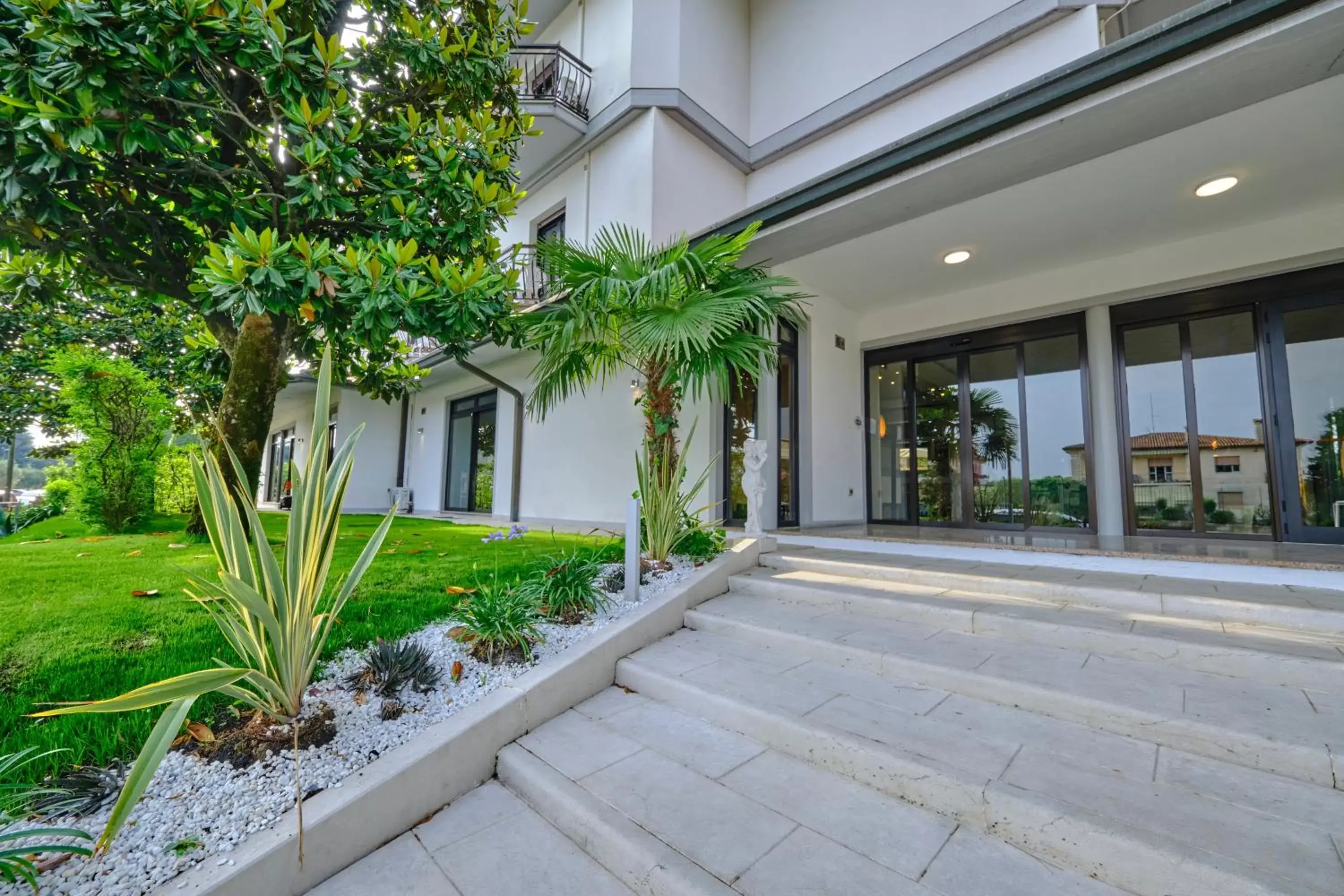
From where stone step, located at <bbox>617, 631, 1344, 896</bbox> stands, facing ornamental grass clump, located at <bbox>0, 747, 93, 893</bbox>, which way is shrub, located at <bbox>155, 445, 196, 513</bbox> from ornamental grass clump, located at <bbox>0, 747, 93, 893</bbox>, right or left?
right

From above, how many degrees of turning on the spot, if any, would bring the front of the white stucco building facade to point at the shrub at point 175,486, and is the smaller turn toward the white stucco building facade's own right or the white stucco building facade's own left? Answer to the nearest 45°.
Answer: approximately 45° to the white stucco building facade's own right

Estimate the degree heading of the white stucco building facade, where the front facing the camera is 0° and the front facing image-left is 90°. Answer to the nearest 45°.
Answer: approximately 45°

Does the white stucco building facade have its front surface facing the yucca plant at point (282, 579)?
yes

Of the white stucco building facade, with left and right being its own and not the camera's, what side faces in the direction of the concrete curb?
front

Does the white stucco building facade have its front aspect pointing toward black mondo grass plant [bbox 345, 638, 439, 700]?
yes

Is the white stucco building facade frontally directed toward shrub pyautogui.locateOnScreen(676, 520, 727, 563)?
yes

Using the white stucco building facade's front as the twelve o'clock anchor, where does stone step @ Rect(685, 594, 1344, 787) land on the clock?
The stone step is roughly at 11 o'clock from the white stucco building facade.

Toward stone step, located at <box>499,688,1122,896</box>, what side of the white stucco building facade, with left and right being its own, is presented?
front

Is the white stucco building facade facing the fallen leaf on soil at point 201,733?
yes
